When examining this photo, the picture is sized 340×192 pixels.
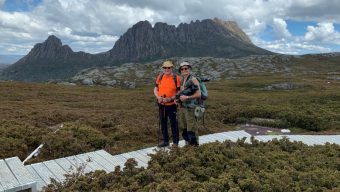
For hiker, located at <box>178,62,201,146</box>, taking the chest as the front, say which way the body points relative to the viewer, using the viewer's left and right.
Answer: facing the viewer and to the left of the viewer
